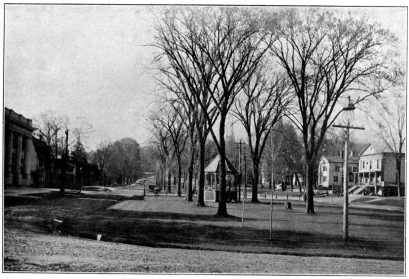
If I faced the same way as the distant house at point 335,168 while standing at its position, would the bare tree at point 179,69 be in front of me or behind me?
in front

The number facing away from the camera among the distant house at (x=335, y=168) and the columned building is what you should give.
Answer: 0

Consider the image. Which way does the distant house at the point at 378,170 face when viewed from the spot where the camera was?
facing the viewer and to the left of the viewer

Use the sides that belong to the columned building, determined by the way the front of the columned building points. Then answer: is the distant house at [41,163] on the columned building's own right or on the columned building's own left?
on the columned building's own left

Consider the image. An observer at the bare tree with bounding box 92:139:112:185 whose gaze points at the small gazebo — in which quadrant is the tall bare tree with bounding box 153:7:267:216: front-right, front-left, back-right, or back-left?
front-right

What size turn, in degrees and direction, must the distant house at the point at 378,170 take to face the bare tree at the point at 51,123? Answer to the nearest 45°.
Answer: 0° — it already faces it

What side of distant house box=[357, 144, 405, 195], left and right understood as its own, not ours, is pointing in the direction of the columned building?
front

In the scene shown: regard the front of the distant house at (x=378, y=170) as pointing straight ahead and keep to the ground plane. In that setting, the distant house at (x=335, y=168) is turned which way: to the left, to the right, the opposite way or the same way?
the same way

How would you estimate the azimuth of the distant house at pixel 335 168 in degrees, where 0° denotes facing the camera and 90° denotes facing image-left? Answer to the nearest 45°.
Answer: approximately 45°

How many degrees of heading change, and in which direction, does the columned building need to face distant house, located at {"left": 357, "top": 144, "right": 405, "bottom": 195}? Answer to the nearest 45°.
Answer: approximately 45° to its left

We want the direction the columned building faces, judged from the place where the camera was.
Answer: facing the viewer and to the right of the viewer

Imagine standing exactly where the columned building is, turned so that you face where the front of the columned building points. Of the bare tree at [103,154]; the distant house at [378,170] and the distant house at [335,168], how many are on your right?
0

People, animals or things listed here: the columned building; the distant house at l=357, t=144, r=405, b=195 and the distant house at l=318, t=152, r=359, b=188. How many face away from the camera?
0

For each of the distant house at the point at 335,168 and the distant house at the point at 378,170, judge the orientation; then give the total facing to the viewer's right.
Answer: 0
